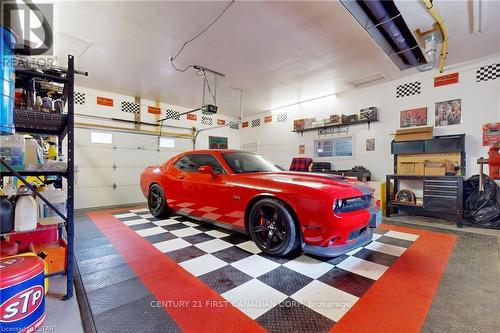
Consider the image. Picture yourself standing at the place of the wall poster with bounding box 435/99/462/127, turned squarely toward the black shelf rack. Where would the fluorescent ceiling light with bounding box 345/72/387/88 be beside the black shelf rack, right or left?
right

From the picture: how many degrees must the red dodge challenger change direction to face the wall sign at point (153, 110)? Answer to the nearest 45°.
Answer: approximately 180°

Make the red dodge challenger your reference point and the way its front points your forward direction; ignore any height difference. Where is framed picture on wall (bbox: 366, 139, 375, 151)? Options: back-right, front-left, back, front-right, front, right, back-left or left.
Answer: left

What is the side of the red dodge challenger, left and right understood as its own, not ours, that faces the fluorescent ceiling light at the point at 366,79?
left

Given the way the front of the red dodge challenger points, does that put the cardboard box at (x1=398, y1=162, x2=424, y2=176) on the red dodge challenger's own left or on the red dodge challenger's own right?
on the red dodge challenger's own left

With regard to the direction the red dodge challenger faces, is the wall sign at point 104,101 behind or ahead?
behind

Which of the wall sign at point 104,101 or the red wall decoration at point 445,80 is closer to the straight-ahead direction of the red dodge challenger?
the red wall decoration

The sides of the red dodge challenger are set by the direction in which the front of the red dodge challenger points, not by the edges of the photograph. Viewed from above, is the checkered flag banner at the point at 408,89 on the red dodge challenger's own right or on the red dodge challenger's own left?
on the red dodge challenger's own left

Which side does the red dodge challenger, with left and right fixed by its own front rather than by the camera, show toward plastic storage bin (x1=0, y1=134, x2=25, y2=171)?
right

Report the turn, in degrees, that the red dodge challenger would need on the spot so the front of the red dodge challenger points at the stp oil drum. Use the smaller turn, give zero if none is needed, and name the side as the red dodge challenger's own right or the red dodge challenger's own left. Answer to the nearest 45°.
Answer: approximately 90° to the red dodge challenger's own right

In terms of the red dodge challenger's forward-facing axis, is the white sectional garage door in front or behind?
behind
